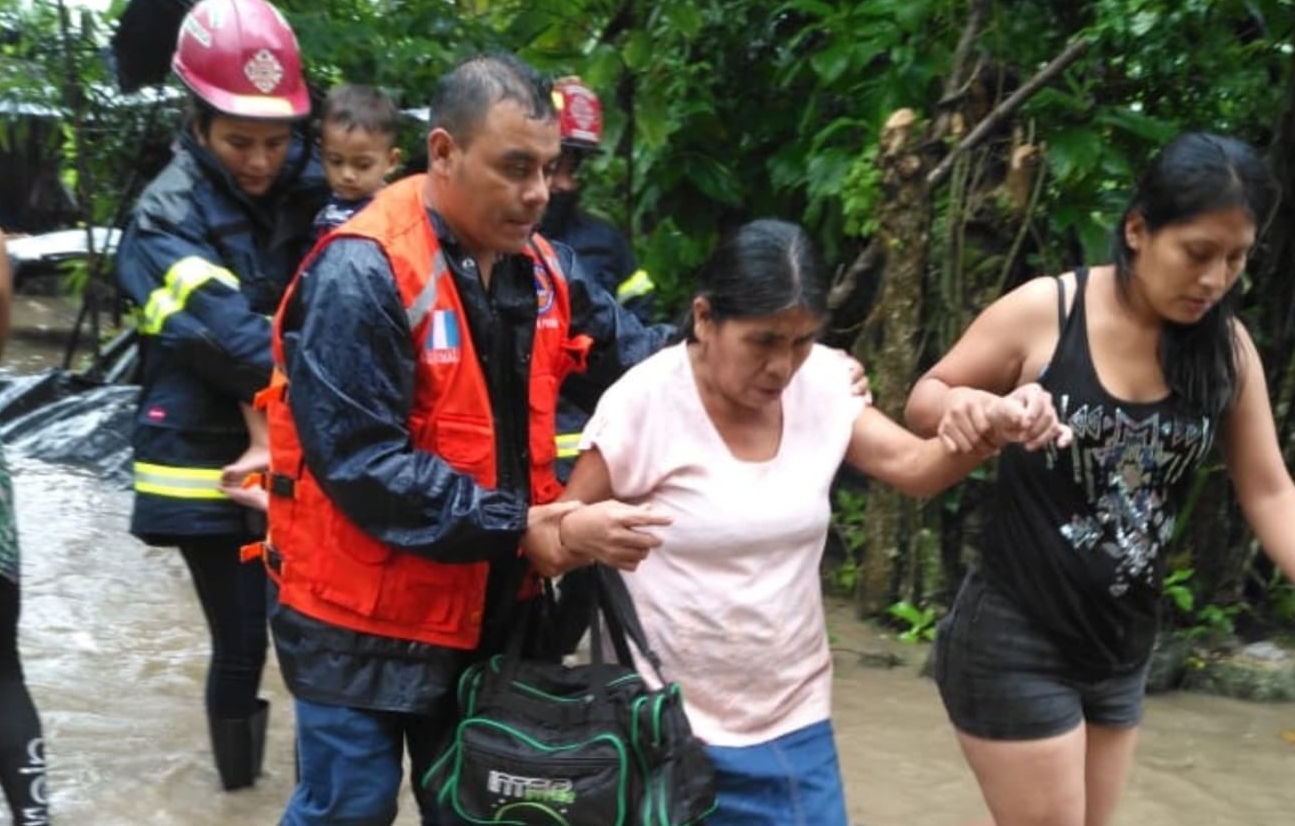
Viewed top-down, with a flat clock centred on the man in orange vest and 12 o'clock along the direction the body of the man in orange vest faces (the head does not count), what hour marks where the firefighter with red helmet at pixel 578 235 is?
The firefighter with red helmet is roughly at 8 o'clock from the man in orange vest.

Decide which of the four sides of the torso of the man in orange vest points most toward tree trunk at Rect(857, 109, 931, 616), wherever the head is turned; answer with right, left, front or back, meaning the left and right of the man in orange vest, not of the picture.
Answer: left

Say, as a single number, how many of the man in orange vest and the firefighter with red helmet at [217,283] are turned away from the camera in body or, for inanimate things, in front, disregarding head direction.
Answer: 0

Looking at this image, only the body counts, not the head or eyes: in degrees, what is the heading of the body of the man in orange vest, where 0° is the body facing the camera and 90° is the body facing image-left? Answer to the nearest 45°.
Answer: approximately 315°

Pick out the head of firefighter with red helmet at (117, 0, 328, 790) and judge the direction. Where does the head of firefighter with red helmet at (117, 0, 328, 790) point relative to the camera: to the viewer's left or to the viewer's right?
to the viewer's right

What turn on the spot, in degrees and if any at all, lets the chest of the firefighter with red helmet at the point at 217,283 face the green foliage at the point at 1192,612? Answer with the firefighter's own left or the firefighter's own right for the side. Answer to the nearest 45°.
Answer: approximately 45° to the firefighter's own left
